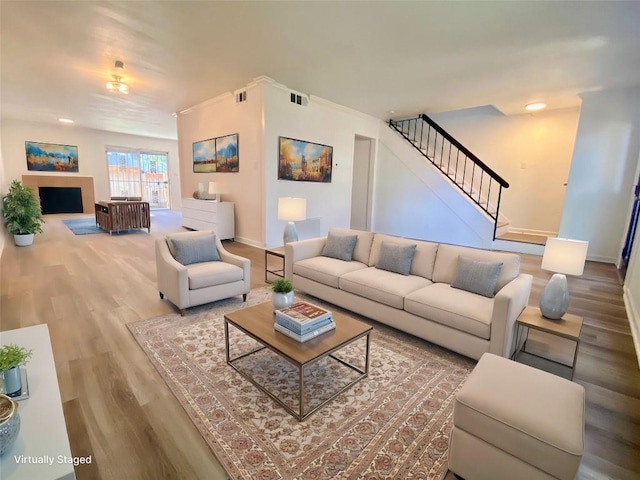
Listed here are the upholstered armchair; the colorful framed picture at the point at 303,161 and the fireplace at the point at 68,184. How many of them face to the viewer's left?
0

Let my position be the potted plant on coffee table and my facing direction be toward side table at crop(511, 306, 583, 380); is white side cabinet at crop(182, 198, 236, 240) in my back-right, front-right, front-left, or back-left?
back-left

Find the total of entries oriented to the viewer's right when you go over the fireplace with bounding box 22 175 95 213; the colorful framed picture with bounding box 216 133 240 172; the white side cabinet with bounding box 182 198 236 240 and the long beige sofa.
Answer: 0

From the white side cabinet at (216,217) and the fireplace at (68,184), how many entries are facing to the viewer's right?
0

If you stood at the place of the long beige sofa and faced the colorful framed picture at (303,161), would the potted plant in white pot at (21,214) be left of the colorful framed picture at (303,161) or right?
left

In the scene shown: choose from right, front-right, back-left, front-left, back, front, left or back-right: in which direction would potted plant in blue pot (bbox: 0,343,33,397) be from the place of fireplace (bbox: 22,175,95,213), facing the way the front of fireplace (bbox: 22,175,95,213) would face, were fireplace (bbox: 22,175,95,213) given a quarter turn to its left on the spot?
right

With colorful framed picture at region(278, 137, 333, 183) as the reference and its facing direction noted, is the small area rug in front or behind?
behind

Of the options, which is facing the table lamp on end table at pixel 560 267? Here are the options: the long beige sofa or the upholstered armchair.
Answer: the upholstered armchair

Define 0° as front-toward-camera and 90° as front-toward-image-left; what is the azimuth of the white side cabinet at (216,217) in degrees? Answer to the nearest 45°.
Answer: approximately 45°

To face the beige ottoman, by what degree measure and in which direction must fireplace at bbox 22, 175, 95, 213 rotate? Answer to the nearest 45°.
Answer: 0° — it already faces it

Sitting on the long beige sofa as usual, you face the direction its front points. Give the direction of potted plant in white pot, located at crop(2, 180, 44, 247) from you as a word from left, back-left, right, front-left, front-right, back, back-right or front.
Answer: front-right

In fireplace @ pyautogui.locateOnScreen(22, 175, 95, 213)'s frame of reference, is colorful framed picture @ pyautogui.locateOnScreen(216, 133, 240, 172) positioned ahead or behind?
ahead

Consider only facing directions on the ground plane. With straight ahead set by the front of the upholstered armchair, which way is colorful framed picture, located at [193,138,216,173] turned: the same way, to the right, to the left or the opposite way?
to the right

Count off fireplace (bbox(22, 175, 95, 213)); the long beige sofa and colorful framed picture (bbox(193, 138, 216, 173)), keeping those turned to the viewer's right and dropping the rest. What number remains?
0

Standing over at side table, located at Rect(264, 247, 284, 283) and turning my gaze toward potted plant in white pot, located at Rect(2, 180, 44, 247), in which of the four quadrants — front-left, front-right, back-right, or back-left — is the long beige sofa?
back-left

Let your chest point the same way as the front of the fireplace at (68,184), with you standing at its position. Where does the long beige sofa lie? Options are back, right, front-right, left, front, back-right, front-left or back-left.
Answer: front

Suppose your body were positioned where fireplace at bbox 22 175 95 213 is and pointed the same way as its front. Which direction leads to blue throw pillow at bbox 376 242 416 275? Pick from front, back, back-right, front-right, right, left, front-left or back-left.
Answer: front

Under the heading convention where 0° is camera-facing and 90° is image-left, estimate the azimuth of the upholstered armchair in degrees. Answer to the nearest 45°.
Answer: approximately 315°

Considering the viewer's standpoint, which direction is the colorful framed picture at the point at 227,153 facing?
facing the viewer and to the left of the viewer
